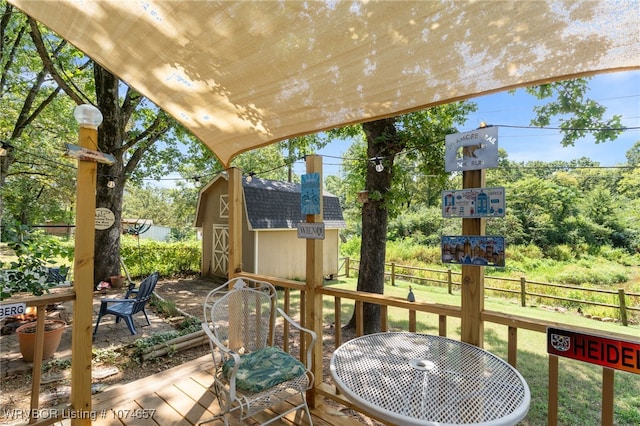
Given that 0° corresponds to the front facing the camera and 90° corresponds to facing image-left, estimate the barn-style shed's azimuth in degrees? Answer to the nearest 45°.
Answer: approximately 45°

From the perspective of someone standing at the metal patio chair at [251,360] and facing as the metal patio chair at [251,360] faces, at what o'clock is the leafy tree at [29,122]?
The leafy tree is roughly at 6 o'clock from the metal patio chair.

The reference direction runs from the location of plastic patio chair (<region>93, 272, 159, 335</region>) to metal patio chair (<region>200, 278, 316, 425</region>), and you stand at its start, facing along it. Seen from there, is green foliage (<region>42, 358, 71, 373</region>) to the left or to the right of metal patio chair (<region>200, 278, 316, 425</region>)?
right

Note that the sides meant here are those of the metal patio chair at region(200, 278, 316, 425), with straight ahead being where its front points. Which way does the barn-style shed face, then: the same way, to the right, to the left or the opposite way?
to the right

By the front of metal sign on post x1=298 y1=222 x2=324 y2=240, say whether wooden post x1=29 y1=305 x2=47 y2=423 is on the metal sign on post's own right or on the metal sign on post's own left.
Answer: on the metal sign on post's own right

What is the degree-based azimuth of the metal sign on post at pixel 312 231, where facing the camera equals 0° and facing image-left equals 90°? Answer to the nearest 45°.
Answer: approximately 0°

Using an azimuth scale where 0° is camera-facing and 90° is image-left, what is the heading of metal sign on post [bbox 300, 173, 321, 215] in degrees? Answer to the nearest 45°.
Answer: approximately 0°

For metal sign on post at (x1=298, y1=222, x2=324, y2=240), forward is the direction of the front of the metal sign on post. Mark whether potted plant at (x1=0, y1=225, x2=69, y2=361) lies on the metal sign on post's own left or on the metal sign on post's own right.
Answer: on the metal sign on post's own right

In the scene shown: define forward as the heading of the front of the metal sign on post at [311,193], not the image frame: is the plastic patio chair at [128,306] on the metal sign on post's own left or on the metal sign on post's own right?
on the metal sign on post's own right

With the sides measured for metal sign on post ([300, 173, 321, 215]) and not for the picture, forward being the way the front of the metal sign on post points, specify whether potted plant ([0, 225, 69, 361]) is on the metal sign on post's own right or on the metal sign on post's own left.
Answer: on the metal sign on post's own right

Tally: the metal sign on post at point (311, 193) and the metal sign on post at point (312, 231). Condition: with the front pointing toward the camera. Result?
2

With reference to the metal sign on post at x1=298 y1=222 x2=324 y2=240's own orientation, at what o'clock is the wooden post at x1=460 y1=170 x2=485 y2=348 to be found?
The wooden post is roughly at 10 o'clock from the metal sign on post.

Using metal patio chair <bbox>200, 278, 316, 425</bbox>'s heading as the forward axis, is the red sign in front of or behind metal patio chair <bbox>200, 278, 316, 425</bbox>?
in front

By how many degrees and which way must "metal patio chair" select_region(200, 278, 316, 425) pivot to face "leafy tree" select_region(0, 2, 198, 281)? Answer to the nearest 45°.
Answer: approximately 180°
